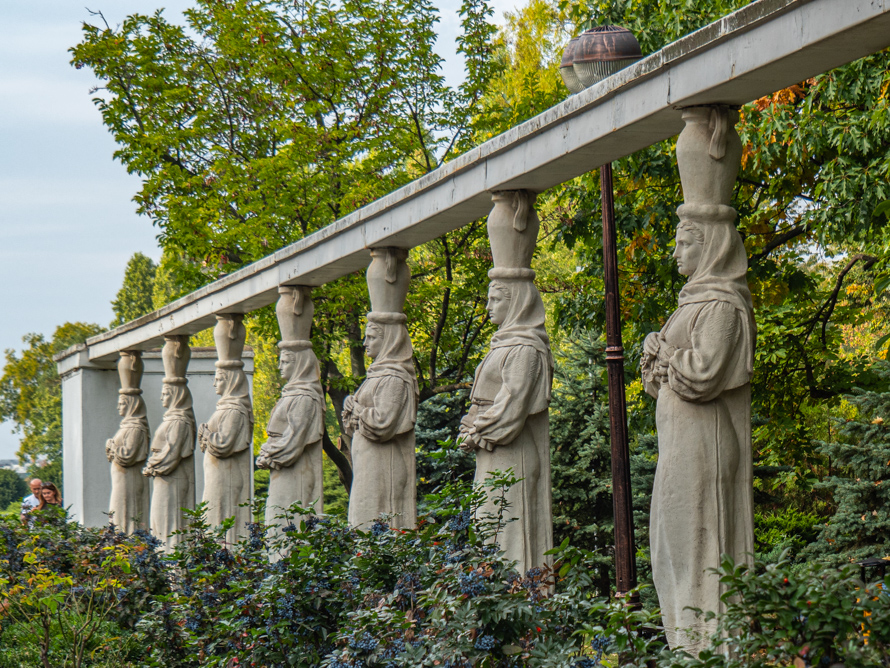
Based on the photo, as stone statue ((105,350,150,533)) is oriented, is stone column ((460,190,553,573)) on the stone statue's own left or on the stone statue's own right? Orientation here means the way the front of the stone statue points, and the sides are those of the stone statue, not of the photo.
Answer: on the stone statue's own left

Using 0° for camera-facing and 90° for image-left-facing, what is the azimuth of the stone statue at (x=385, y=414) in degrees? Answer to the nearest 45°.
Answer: approximately 90°

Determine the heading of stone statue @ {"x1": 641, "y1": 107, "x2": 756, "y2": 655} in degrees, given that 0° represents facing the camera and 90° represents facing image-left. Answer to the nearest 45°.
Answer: approximately 90°

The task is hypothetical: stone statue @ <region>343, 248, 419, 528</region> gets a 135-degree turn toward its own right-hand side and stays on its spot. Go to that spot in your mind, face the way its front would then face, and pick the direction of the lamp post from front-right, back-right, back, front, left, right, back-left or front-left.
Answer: right

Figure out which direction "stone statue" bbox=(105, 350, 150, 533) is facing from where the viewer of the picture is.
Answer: facing to the left of the viewer

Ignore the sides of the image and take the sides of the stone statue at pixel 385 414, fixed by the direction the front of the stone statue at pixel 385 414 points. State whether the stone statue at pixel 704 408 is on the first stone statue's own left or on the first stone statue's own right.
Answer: on the first stone statue's own left

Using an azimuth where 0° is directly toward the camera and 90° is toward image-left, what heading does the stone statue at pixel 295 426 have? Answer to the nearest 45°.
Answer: approximately 90°
